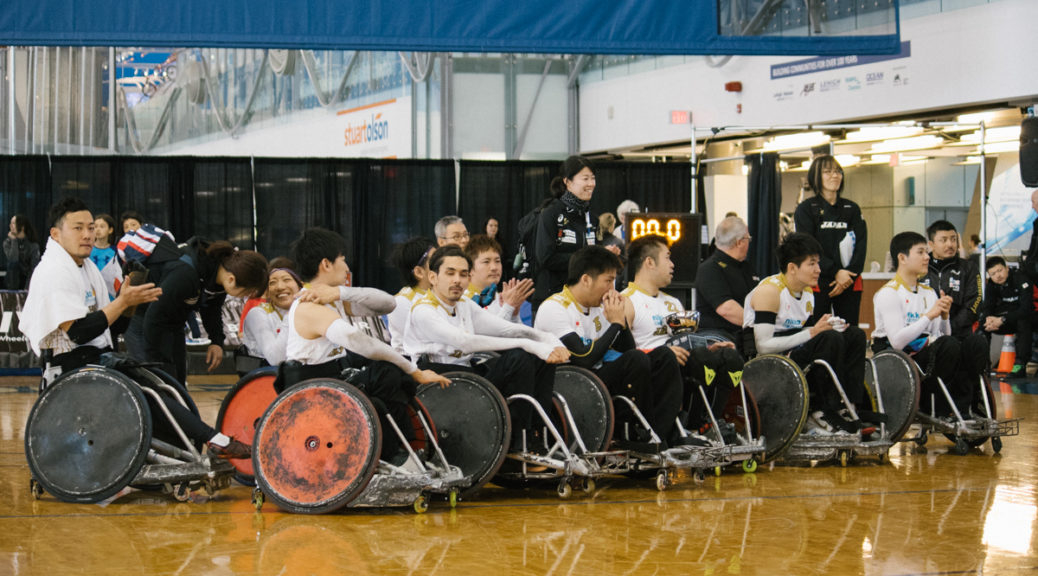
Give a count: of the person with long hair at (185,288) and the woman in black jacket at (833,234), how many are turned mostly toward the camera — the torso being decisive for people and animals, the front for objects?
1

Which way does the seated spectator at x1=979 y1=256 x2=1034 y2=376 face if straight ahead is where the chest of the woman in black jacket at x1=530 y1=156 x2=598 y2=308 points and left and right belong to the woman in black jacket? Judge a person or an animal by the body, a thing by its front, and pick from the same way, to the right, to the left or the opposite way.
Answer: to the right

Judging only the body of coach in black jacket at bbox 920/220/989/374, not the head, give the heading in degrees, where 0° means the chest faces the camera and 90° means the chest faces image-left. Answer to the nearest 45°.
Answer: approximately 45°

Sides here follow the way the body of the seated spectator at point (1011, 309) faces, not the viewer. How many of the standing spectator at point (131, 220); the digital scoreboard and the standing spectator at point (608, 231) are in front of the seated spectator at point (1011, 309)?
3

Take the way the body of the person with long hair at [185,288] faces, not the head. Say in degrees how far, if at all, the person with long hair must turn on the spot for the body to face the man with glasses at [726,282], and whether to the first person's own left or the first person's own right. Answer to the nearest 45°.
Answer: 0° — they already face them

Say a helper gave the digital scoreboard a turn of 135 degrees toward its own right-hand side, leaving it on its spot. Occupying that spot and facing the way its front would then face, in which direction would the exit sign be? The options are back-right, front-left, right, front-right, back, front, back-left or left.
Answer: front-right

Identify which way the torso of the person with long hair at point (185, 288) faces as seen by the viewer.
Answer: to the viewer's right

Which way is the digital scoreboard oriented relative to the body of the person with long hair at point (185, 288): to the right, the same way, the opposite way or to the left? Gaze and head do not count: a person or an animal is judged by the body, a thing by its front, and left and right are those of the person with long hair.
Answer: to the right

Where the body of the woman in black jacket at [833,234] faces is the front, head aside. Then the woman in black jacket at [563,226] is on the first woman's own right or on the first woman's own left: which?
on the first woman's own right

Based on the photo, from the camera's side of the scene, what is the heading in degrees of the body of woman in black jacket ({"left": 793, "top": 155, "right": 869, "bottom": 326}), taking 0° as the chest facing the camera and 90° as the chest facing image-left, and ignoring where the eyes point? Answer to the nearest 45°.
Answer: approximately 0°

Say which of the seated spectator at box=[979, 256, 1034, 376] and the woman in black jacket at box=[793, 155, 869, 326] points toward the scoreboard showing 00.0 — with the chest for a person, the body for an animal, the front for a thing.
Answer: the seated spectator

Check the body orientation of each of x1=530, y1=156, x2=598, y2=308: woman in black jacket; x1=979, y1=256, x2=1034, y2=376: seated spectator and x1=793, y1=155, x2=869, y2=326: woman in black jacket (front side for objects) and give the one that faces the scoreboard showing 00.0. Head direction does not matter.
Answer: the seated spectator

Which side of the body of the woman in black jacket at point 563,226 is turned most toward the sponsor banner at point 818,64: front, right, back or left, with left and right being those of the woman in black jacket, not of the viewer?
left
